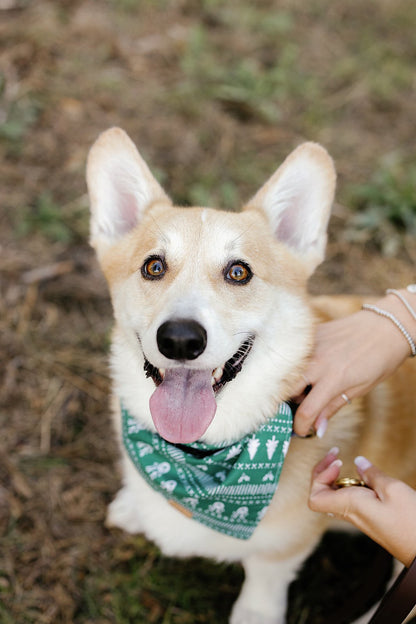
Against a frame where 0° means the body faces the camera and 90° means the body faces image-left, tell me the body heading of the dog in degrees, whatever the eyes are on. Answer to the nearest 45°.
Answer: approximately 45°
